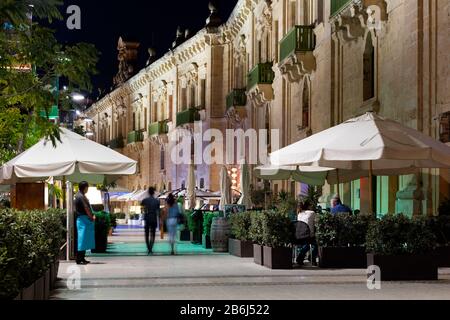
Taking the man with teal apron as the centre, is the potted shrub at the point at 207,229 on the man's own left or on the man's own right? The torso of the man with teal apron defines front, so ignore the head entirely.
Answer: on the man's own left

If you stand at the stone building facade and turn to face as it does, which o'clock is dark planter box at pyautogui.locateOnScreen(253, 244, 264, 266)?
The dark planter box is roughly at 11 o'clock from the stone building facade.

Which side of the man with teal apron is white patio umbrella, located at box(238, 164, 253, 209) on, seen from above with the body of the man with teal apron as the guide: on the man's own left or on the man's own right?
on the man's own left

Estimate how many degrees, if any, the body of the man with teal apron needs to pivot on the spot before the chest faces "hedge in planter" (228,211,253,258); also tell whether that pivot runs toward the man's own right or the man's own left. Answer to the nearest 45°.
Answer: approximately 45° to the man's own left

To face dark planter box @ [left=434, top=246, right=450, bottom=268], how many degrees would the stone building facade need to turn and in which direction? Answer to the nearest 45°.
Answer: approximately 45° to its left

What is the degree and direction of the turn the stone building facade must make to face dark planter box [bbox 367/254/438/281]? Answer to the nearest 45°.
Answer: approximately 45° to its left

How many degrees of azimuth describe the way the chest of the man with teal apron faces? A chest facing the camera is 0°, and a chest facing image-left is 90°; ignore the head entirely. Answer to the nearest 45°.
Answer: approximately 270°

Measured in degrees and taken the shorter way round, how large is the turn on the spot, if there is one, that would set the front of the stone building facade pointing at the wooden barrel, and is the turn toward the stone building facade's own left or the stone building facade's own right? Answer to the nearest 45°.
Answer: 0° — it already faces it
